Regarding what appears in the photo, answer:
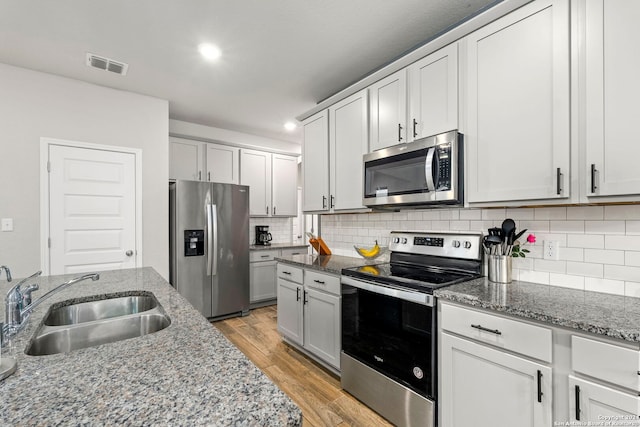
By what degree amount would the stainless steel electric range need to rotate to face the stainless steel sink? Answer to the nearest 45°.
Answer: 0° — it already faces it

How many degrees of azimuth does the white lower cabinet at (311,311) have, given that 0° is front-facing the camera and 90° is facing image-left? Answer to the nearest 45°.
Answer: approximately 45°

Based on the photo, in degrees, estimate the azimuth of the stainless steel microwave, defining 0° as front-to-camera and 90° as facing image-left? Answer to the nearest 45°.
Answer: approximately 45°
